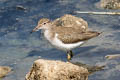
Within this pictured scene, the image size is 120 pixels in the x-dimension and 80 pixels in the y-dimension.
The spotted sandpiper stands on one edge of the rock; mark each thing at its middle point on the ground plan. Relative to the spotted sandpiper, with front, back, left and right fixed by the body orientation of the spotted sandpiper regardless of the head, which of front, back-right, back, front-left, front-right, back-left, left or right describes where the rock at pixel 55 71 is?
left

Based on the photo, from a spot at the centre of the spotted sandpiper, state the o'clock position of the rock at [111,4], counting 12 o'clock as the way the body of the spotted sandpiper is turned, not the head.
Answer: The rock is roughly at 4 o'clock from the spotted sandpiper.

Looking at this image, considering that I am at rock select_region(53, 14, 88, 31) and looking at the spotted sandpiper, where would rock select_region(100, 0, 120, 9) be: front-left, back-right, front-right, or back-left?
back-left

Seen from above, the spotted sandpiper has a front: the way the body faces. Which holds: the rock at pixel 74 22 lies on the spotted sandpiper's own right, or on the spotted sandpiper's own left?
on the spotted sandpiper's own right

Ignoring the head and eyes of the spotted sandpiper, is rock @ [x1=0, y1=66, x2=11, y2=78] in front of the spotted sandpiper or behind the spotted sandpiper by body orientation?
in front

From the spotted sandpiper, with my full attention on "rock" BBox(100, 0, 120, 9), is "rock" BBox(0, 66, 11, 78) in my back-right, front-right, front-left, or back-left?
back-left

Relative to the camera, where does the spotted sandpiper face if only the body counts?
to the viewer's left
